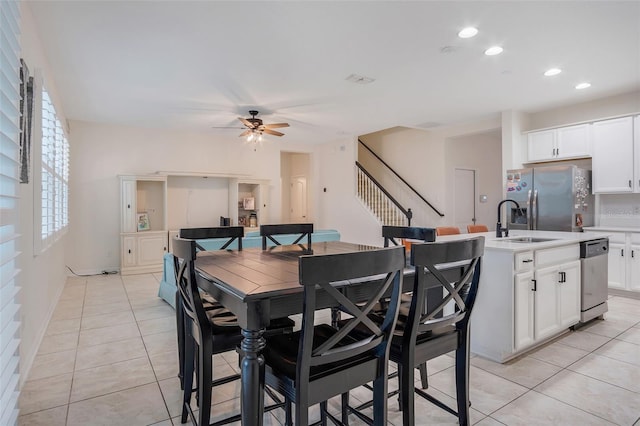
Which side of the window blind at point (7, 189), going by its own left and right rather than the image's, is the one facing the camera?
right

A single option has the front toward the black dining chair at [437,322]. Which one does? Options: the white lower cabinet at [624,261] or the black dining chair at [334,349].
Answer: the white lower cabinet

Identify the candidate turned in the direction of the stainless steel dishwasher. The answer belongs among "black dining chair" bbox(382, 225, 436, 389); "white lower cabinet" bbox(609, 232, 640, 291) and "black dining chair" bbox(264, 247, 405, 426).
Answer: the white lower cabinet

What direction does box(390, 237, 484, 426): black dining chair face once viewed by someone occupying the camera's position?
facing away from the viewer and to the left of the viewer

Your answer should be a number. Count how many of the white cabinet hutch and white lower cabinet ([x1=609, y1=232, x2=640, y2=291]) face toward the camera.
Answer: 2

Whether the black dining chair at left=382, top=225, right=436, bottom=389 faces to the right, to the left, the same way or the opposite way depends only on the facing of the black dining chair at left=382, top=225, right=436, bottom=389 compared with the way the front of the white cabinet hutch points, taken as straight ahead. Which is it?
to the right

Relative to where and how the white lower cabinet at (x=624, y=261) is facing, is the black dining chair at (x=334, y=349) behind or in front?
in front

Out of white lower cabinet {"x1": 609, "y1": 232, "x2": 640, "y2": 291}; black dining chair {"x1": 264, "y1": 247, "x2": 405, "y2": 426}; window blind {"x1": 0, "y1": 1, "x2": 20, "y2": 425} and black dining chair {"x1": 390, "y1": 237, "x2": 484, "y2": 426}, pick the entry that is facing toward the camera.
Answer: the white lower cabinet

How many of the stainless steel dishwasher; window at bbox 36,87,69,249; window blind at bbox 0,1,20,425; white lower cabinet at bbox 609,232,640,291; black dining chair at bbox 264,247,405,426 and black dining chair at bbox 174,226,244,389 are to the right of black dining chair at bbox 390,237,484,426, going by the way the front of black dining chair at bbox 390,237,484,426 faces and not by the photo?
2

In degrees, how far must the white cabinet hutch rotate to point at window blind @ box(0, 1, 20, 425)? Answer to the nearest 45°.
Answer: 0° — it already faces it

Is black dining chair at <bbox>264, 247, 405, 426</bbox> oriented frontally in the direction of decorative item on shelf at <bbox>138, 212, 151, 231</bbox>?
yes
